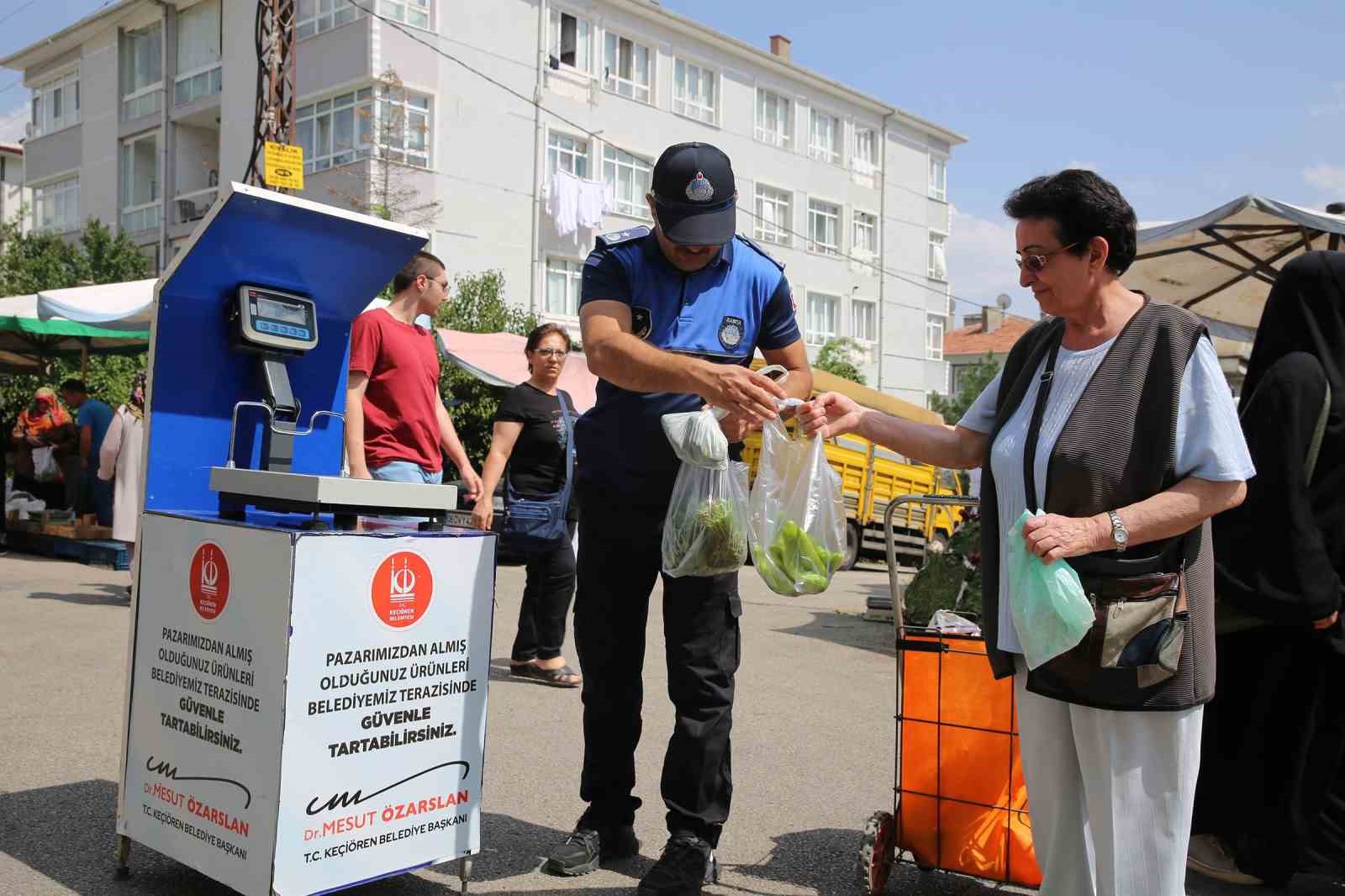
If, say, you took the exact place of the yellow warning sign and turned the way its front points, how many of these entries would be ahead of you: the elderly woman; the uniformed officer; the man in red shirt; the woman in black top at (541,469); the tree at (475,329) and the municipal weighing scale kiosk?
5

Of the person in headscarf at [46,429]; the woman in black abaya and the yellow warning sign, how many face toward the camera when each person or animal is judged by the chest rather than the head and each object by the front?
2

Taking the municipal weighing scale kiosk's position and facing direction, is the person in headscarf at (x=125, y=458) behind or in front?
behind

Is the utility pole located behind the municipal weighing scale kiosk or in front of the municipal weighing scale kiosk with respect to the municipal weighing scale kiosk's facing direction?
behind

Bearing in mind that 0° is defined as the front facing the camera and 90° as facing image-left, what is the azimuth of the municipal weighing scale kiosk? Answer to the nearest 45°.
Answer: approximately 315°

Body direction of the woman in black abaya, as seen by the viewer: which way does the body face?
to the viewer's right

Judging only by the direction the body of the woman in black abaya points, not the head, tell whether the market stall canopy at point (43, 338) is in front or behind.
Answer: behind

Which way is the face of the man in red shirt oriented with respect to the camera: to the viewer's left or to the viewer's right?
to the viewer's right

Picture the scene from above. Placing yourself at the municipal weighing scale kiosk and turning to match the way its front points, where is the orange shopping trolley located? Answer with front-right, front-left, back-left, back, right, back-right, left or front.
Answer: front-left

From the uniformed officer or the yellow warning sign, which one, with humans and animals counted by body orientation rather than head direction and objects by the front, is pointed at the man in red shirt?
the yellow warning sign
